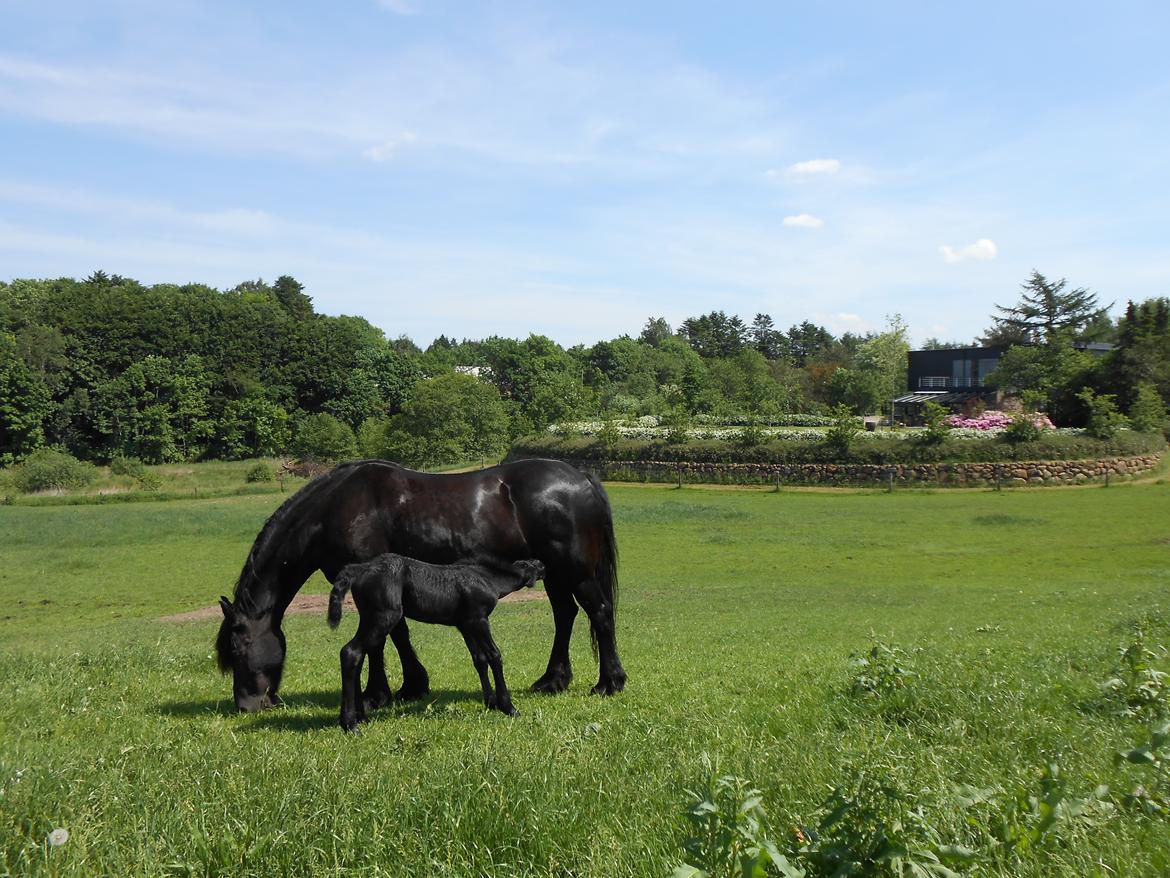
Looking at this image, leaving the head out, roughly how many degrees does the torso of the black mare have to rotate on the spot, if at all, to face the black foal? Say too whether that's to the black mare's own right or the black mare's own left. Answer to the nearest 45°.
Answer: approximately 90° to the black mare's own left

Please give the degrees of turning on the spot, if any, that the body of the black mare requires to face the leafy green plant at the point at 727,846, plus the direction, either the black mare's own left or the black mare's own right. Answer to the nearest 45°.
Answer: approximately 90° to the black mare's own left

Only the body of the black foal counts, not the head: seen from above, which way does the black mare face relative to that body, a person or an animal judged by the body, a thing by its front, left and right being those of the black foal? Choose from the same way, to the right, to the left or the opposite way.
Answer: the opposite way

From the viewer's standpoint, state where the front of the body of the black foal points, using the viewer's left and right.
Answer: facing to the right of the viewer

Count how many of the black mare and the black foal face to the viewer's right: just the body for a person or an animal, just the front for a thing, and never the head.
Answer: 1

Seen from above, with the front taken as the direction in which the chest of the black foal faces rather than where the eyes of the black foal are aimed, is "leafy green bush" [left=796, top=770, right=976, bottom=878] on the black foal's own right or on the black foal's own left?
on the black foal's own right

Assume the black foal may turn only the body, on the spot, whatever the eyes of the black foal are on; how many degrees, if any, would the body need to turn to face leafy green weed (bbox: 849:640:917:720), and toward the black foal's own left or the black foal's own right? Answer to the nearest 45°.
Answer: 0° — it already faces it

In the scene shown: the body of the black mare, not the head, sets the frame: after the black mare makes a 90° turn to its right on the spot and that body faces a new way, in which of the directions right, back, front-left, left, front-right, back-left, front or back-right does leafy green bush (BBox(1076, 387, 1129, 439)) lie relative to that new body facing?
front-right

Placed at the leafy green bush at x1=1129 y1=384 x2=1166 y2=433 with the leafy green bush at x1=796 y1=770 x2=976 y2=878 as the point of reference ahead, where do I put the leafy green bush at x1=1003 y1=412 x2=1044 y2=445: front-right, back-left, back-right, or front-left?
front-right

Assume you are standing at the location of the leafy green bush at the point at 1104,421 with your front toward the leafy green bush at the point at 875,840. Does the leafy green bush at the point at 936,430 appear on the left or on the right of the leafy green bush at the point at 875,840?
right

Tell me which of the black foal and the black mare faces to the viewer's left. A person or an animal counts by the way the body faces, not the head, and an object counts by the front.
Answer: the black mare

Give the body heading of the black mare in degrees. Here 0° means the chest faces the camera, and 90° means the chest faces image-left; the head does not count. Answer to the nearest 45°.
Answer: approximately 90°

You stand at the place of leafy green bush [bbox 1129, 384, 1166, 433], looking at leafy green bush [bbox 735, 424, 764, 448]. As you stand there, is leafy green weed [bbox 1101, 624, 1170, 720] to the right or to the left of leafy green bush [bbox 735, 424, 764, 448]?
left
